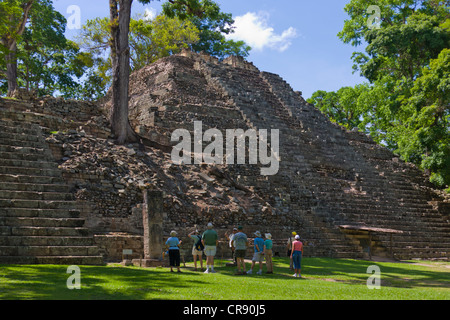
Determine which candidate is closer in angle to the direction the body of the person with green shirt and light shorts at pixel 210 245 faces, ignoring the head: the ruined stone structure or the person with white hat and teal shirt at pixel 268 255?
the ruined stone structure

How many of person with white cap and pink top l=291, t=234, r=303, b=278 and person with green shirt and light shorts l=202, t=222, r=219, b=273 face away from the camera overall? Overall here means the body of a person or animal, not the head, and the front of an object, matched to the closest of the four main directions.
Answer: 2

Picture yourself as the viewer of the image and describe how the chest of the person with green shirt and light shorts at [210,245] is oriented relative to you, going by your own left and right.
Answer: facing away from the viewer

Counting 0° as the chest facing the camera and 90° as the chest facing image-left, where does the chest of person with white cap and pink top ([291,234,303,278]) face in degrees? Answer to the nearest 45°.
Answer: approximately 180°

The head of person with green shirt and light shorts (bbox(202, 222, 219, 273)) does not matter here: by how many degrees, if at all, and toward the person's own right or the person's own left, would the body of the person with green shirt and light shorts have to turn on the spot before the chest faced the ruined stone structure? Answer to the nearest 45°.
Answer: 0° — they already face it

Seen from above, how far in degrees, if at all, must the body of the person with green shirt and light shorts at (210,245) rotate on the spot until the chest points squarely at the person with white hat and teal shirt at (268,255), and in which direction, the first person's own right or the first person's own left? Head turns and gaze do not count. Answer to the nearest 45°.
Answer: approximately 90° to the first person's own right
